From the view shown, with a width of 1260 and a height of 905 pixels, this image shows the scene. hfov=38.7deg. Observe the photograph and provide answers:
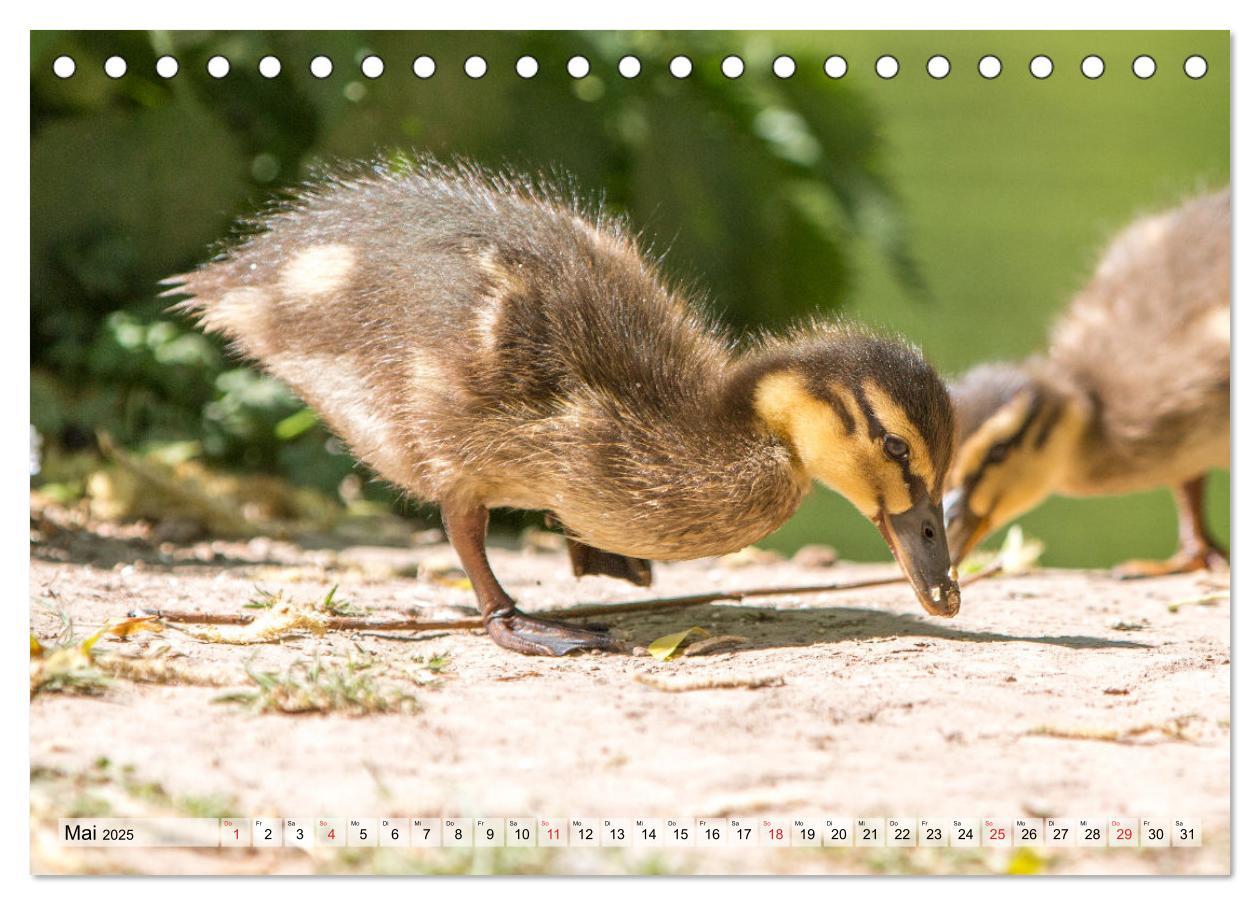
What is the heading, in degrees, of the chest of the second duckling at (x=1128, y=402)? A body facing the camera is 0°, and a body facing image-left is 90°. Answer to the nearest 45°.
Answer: approximately 90°

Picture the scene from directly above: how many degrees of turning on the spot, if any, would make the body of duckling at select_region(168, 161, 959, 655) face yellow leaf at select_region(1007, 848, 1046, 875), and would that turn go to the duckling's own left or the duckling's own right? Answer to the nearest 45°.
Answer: approximately 45° to the duckling's own right

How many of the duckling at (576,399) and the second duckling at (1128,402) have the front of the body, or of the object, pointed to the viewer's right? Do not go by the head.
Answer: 1

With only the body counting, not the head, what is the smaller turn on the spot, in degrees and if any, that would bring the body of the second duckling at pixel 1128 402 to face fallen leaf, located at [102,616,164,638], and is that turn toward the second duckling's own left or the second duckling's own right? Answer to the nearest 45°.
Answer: approximately 45° to the second duckling's own left

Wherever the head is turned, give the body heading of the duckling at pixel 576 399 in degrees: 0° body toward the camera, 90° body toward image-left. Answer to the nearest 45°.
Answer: approximately 270°

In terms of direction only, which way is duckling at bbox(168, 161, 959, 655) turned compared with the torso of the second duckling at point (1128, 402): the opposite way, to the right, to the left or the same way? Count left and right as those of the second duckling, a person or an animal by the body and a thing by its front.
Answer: the opposite way

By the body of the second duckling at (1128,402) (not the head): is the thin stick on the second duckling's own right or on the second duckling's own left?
on the second duckling's own left

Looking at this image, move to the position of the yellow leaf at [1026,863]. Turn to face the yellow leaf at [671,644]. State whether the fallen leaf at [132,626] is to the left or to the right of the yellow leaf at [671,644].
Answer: left
